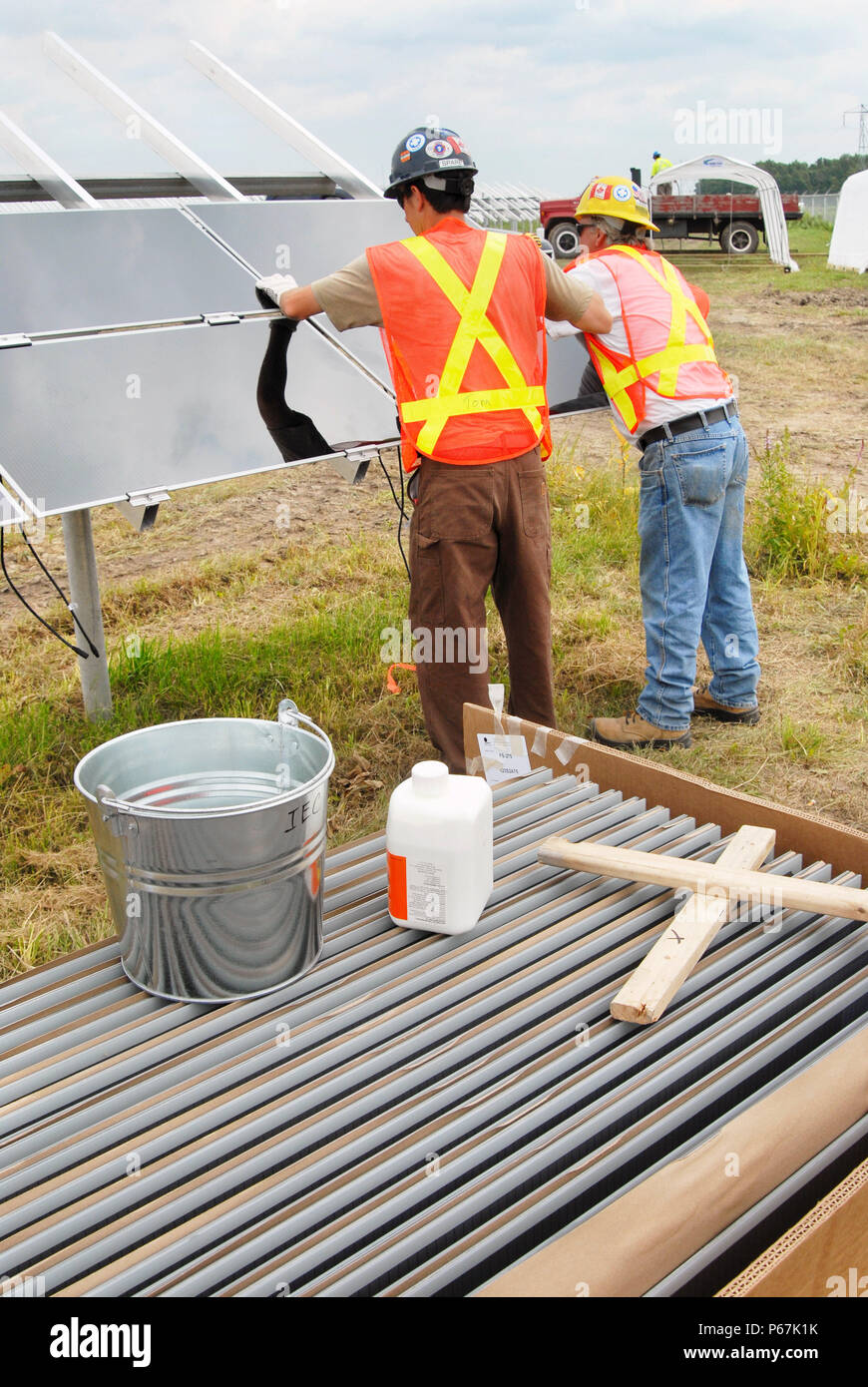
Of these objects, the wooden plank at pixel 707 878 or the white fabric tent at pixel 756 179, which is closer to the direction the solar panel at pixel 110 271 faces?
the wooden plank

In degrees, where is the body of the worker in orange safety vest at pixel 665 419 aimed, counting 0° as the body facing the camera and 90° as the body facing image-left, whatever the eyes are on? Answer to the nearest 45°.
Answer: approximately 135°

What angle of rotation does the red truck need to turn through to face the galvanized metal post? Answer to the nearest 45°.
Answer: approximately 90° to its left

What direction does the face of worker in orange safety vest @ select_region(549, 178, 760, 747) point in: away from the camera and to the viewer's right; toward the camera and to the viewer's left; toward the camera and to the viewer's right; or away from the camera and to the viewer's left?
away from the camera and to the viewer's left

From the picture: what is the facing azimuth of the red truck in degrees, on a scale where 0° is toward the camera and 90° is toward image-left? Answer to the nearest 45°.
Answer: approximately 90°

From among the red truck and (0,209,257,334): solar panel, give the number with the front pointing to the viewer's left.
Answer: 1

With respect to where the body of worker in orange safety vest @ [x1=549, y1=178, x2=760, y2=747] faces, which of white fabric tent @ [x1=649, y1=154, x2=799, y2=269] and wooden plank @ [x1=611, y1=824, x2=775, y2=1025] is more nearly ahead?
the white fabric tent

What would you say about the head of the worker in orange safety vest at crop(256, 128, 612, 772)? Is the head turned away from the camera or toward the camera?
away from the camera

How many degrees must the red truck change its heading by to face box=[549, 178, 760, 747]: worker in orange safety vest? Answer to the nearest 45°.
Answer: approximately 90° to its left
